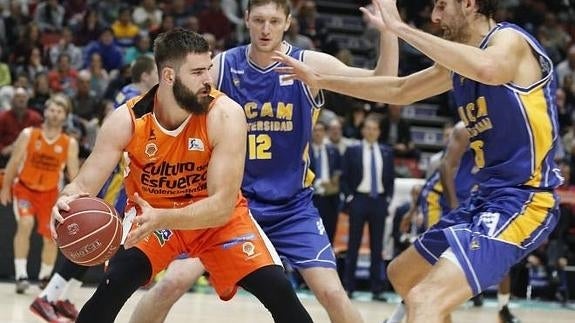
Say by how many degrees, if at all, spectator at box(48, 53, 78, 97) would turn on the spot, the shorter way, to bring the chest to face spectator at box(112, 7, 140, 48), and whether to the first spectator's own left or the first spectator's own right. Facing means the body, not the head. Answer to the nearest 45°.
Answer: approximately 135° to the first spectator's own left

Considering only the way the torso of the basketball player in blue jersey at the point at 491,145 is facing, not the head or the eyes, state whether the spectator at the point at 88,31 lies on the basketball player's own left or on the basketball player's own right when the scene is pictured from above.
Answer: on the basketball player's own right

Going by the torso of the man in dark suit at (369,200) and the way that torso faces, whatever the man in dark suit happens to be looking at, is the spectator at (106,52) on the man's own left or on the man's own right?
on the man's own right

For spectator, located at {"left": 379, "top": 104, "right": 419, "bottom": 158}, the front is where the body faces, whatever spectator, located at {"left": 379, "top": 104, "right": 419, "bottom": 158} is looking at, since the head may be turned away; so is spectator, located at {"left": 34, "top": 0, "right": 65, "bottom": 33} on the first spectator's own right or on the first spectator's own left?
on the first spectator's own right

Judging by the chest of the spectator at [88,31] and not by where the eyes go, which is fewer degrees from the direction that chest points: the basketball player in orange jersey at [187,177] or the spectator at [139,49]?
the basketball player in orange jersey

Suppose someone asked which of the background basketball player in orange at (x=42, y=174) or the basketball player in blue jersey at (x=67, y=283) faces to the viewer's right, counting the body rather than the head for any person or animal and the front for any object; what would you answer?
the basketball player in blue jersey

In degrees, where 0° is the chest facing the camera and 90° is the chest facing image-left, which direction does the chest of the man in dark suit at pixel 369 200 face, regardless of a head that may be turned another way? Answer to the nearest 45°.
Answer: approximately 0°

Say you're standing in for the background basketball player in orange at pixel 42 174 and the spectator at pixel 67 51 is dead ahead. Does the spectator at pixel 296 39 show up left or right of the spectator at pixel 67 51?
right

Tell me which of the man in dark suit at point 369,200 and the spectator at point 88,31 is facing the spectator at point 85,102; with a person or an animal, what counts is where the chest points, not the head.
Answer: the spectator at point 88,31

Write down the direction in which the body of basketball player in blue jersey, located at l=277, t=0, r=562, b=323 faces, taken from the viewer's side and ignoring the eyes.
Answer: to the viewer's left

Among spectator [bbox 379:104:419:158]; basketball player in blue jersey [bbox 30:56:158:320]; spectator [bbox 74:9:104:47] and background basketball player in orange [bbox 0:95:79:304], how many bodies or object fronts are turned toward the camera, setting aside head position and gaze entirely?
3
